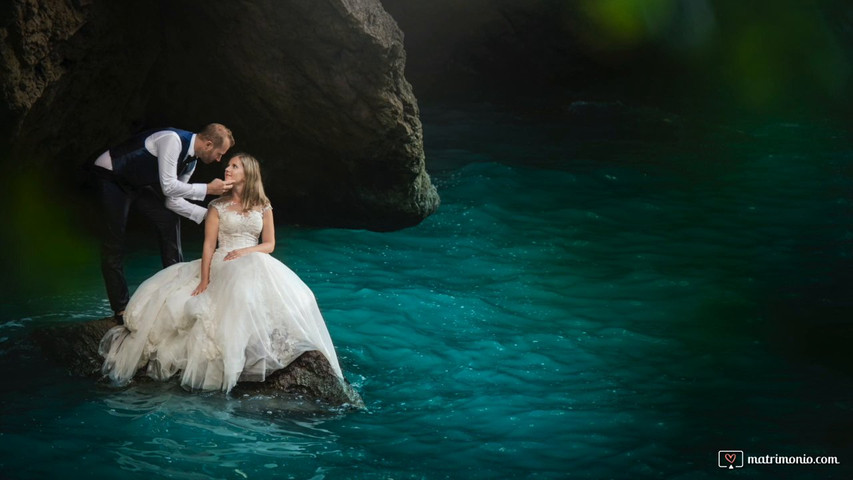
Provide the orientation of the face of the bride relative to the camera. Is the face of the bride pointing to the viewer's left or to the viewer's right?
to the viewer's left

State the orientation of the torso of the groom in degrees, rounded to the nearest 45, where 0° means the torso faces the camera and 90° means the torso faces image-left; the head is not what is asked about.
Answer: approximately 270°

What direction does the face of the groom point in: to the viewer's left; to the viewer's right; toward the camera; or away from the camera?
to the viewer's right
